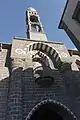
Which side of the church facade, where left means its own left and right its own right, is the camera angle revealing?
front
